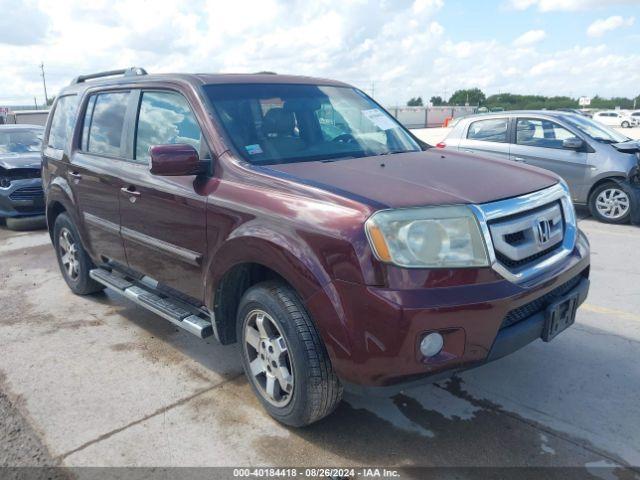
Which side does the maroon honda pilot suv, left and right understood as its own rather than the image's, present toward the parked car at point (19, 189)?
back

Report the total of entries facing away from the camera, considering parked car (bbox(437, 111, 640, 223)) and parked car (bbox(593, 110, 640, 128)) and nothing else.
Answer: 0

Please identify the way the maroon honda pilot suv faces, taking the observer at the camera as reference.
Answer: facing the viewer and to the right of the viewer

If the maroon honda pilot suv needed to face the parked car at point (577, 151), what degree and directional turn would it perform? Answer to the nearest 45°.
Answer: approximately 90° to its left
